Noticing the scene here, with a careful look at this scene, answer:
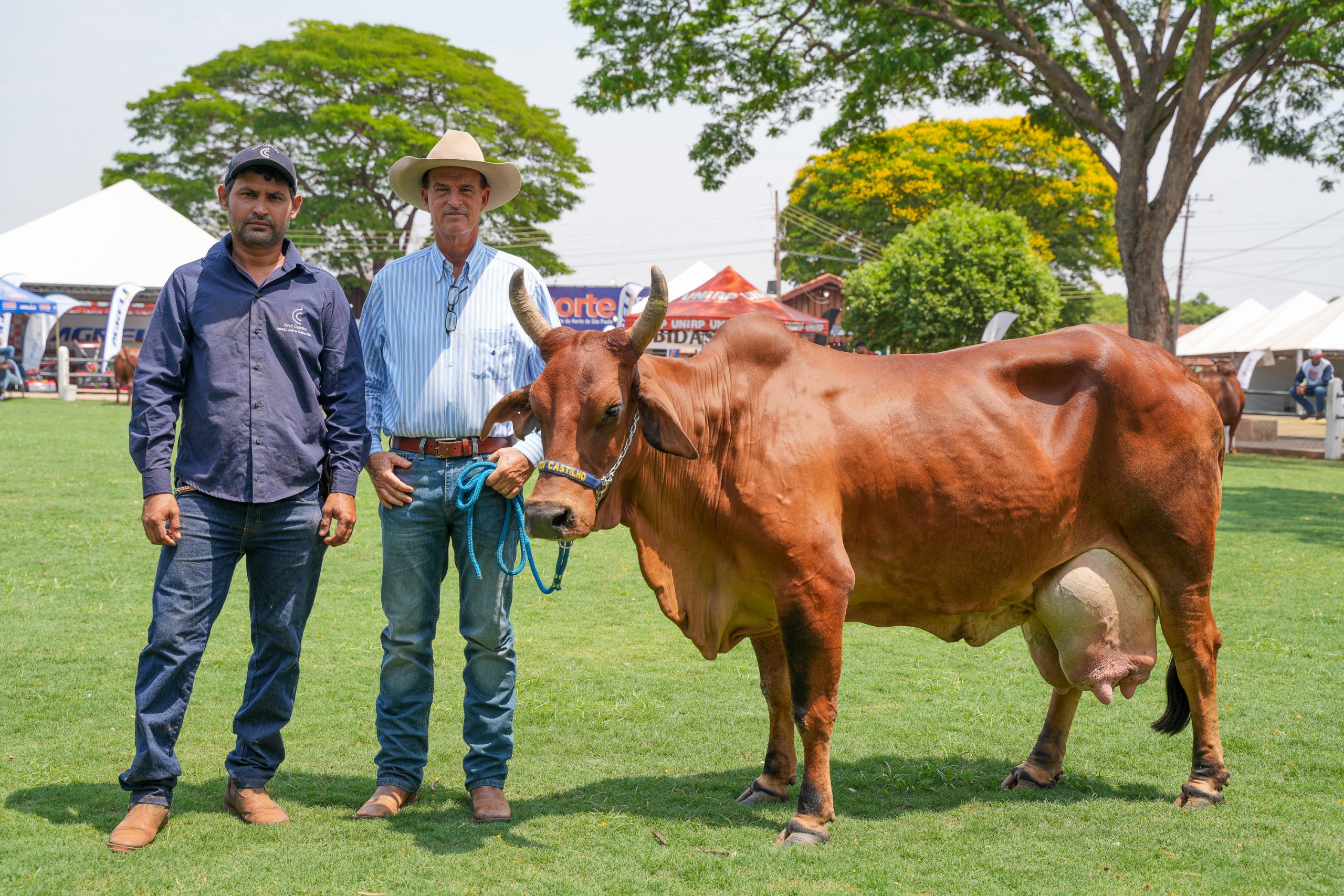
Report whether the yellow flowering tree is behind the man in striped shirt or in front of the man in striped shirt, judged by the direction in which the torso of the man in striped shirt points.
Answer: behind

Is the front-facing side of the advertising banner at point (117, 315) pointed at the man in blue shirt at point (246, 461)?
yes

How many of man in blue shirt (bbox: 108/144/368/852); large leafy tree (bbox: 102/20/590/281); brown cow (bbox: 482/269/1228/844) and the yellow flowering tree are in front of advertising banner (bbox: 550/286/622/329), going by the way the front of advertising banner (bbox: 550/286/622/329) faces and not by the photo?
2

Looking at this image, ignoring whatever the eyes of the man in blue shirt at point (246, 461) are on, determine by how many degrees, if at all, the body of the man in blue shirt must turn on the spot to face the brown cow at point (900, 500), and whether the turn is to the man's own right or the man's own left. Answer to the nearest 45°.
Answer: approximately 90° to the man's own left

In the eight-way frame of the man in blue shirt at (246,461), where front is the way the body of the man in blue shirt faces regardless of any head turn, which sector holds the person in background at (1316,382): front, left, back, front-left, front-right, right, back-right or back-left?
back-left

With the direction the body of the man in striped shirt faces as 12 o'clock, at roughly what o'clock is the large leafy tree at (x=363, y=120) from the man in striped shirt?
The large leafy tree is roughly at 6 o'clock from the man in striped shirt.

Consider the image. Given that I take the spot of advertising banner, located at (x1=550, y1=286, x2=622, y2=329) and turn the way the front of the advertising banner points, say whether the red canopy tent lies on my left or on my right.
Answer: on my left

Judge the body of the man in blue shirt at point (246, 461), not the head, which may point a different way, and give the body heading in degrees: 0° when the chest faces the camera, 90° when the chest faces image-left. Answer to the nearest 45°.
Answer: approximately 0°

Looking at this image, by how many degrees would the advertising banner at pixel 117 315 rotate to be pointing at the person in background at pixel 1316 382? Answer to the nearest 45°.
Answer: approximately 45° to its left
